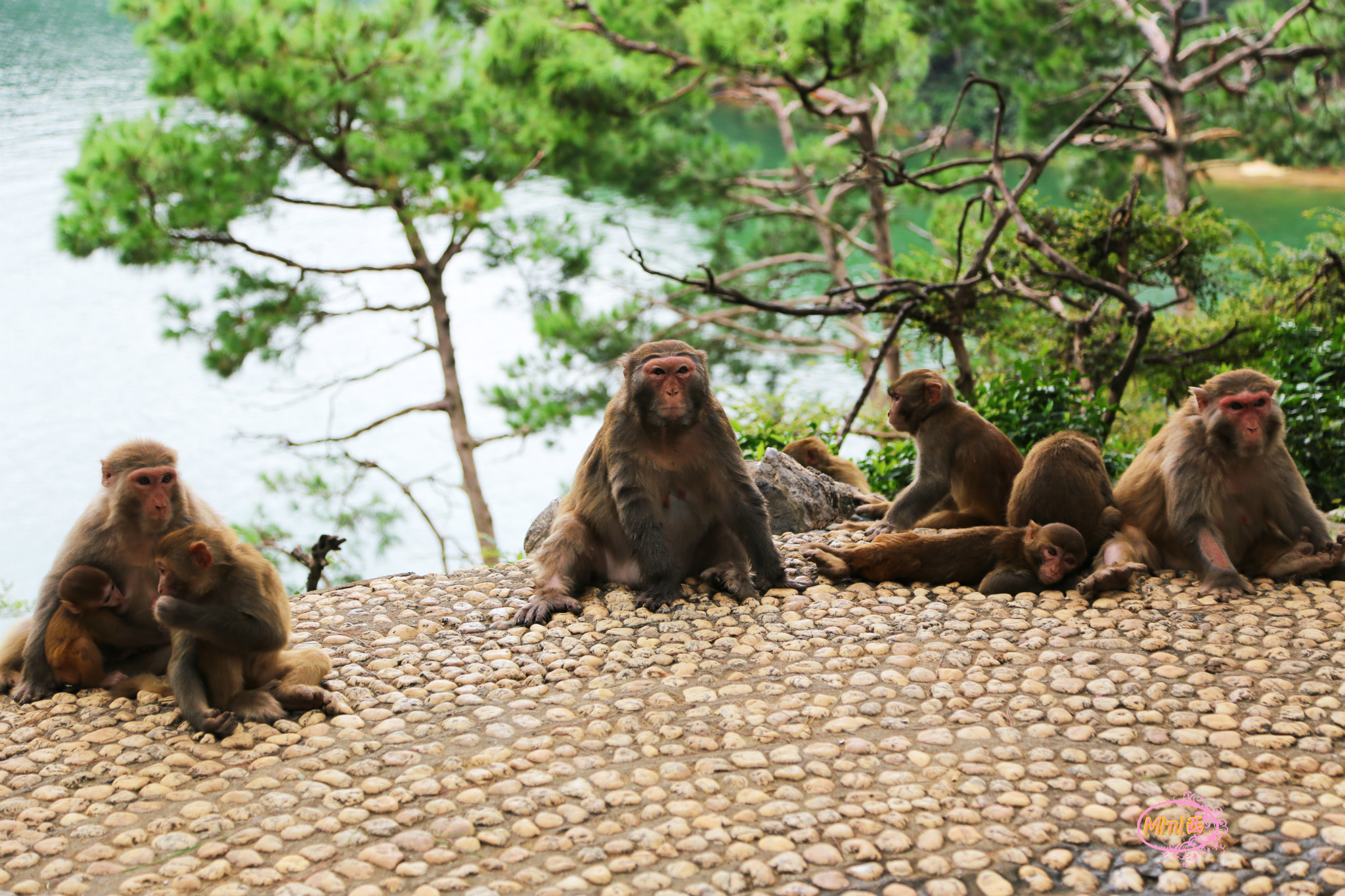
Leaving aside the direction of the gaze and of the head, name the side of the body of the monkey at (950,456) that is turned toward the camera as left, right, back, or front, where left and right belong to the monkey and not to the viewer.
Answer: left

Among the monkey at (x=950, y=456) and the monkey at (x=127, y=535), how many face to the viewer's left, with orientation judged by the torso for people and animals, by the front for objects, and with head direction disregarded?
1

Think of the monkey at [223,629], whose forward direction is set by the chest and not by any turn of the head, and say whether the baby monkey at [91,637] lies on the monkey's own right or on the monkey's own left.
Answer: on the monkey's own right

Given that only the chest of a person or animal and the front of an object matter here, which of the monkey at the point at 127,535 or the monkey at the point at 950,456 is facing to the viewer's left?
the monkey at the point at 950,456

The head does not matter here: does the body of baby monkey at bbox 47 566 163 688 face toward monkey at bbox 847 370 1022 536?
yes

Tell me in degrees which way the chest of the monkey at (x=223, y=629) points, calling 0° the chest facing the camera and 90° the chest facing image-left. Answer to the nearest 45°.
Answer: approximately 45°

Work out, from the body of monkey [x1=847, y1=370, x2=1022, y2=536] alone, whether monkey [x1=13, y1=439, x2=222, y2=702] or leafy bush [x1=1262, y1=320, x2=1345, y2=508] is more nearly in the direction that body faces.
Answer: the monkey

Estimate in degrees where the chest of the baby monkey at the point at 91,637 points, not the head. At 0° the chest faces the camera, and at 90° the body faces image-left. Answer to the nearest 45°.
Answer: approximately 270°

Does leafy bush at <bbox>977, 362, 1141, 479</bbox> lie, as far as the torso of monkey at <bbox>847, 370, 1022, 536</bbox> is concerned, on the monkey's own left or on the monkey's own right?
on the monkey's own right

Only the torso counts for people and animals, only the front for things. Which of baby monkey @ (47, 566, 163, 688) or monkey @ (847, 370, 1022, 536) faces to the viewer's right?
the baby monkey
